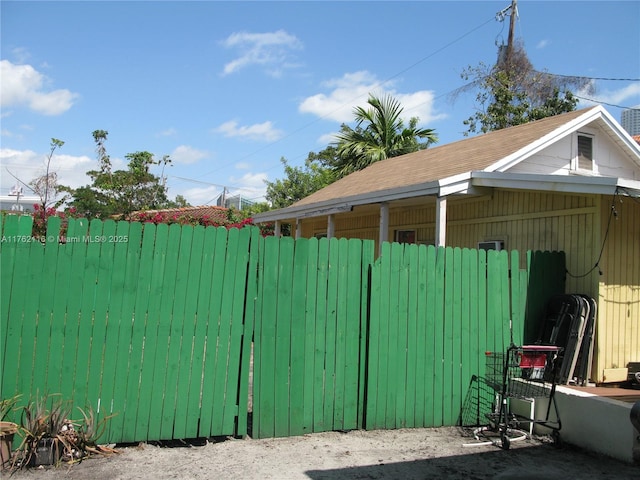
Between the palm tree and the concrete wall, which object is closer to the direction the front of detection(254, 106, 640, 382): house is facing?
the concrete wall

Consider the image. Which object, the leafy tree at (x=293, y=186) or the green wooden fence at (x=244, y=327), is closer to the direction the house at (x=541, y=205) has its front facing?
the green wooden fence

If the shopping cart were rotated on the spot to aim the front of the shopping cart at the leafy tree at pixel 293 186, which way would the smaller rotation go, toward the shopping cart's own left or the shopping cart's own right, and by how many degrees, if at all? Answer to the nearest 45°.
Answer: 0° — it already faces it

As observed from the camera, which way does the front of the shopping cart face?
facing away from the viewer and to the left of the viewer

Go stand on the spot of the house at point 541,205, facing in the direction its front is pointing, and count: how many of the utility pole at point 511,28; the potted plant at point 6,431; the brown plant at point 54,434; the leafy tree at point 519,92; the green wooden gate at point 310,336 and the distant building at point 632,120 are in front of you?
3

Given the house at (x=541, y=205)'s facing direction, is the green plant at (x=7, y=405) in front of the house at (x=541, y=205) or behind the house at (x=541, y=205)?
in front

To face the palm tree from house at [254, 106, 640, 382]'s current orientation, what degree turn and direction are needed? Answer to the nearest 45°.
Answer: approximately 135° to its right

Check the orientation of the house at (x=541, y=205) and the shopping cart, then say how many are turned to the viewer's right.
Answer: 0

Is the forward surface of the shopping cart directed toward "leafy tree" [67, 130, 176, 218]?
yes

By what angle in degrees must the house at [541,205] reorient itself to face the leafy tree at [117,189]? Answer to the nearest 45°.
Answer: approximately 90° to its right

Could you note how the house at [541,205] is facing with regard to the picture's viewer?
facing the viewer and to the left of the viewer

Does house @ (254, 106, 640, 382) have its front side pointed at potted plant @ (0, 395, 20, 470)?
yes

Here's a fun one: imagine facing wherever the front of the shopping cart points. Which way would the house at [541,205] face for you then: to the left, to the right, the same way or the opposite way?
to the left
